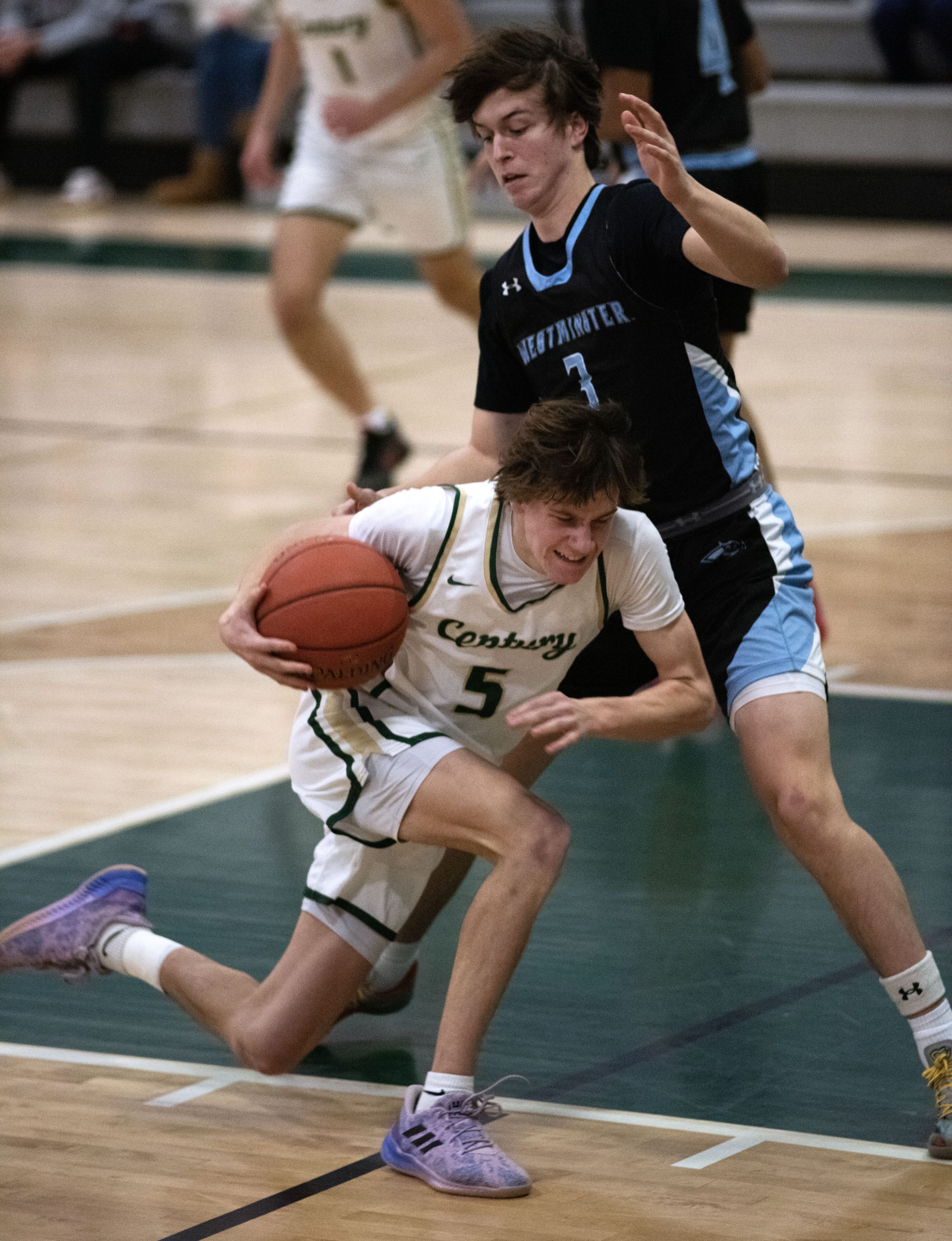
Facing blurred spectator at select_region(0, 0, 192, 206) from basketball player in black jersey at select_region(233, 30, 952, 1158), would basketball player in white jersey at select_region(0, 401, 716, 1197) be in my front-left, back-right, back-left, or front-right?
back-left

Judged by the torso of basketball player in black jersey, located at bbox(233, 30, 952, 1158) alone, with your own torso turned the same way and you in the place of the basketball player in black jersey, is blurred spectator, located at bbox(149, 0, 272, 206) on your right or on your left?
on your right

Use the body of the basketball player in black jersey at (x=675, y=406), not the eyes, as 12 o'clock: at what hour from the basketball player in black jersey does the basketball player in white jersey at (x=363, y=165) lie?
The basketball player in white jersey is roughly at 4 o'clock from the basketball player in black jersey.

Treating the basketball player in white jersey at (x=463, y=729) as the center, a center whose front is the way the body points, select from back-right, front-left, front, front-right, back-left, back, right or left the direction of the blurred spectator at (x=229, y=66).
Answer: back-left

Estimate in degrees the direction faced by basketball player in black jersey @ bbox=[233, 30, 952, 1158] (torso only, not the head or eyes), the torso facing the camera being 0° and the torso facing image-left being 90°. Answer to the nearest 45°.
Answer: approximately 45°

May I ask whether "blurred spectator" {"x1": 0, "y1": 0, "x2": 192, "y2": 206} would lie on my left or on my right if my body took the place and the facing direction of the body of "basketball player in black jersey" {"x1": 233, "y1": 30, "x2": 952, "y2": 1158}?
on my right

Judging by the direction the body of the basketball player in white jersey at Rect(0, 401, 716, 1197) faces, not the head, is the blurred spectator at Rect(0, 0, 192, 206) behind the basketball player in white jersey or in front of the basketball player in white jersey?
behind

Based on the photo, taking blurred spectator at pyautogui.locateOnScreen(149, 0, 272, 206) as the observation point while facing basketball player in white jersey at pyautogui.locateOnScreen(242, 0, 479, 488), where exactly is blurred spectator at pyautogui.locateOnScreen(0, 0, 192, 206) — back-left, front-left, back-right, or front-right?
back-right
